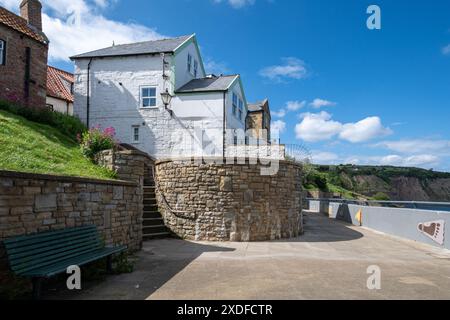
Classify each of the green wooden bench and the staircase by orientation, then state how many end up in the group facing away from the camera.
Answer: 0

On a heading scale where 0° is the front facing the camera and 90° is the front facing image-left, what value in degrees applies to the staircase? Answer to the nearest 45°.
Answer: approximately 0°

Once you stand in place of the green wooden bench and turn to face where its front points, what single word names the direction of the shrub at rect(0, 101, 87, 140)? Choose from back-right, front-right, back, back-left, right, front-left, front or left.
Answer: back-left

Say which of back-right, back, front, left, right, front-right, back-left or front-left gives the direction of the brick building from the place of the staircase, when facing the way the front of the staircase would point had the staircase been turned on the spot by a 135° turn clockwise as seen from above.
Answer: front

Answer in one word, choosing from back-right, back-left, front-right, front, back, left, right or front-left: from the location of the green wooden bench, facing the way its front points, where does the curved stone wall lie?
left

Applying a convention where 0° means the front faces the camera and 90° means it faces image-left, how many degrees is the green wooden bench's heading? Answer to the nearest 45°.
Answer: approximately 315°

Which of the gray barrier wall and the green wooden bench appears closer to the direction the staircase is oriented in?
the green wooden bench

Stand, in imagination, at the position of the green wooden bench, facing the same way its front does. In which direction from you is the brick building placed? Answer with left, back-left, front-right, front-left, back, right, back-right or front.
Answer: back-left
